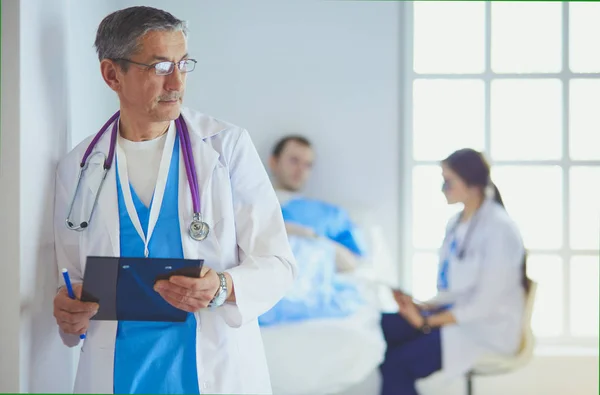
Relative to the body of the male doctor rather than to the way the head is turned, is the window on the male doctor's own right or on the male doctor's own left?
on the male doctor's own left

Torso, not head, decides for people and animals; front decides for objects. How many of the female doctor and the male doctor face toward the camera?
1

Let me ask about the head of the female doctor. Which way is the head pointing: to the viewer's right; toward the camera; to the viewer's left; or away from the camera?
to the viewer's left

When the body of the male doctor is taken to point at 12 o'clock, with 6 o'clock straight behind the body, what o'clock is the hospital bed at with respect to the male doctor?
The hospital bed is roughly at 8 o'clock from the male doctor.

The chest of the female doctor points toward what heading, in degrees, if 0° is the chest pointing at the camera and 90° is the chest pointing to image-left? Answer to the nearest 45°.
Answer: approximately 90°

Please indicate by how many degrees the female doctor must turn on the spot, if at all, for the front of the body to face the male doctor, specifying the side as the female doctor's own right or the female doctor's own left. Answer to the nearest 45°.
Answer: approximately 45° to the female doctor's own left

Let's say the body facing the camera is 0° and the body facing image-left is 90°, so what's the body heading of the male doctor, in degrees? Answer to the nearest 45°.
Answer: approximately 0°
